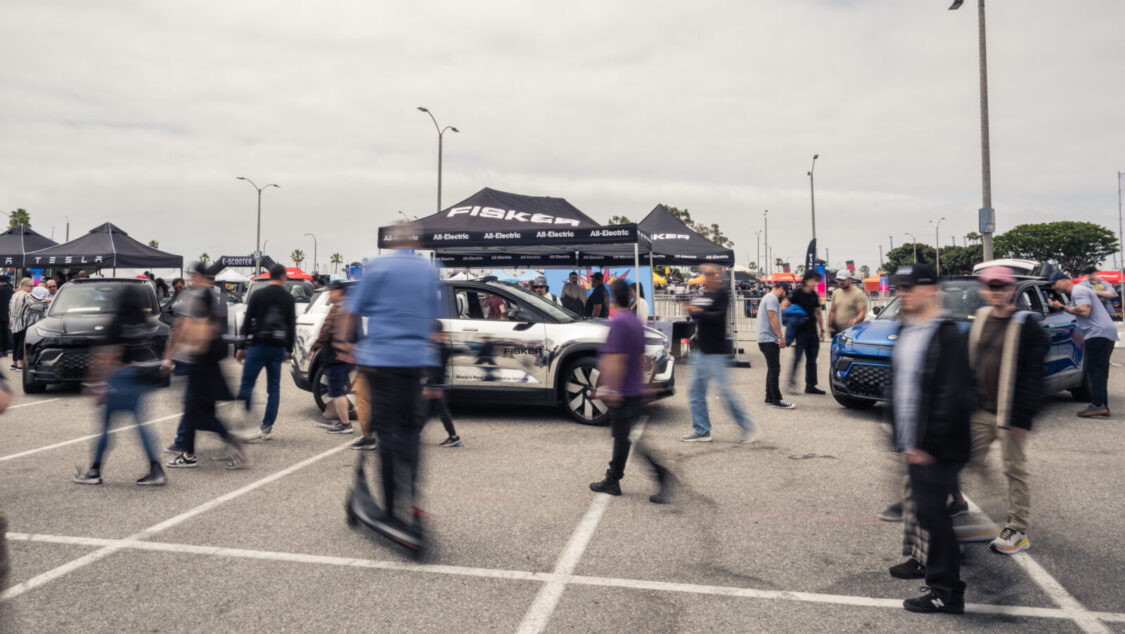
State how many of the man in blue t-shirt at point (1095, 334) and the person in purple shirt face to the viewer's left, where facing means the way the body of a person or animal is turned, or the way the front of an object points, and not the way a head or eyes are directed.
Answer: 2

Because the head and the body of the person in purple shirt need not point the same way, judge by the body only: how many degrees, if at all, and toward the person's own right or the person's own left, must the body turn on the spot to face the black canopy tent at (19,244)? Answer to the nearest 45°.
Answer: approximately 45° to the person's own right

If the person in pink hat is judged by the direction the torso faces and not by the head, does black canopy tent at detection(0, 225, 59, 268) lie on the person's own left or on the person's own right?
on the person's own right

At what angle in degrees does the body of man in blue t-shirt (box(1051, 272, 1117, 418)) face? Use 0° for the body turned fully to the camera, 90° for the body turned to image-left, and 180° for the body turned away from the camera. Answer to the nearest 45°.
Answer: approximately 90°

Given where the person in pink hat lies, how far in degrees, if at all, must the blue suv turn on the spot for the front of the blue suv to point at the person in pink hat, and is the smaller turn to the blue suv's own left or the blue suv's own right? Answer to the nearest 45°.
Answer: approximately 45° to the blue suv's own left

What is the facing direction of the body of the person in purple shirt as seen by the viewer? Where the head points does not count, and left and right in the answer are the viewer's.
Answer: facing to the left of the viewer

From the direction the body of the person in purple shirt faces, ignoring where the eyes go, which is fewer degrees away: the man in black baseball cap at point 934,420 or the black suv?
the black suv

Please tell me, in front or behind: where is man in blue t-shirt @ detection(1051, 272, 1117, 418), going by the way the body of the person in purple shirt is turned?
behind

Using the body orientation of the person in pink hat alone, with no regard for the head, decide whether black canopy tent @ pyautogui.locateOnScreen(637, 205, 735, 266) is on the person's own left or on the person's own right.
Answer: on the person's own right

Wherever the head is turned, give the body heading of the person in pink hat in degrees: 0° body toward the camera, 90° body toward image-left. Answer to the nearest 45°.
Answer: approximately 45°

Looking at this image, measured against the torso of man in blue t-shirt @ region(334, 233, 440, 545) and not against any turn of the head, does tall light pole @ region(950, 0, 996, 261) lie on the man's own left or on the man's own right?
on the man's own right

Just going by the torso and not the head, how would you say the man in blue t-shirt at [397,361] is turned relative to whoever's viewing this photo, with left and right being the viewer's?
facing away from the viewer and to the left of the viewer
